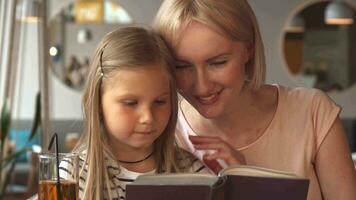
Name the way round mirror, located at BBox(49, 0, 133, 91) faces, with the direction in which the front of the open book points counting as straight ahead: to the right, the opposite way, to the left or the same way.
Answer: the opposite way

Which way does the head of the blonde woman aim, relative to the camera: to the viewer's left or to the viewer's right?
to the viewer's left

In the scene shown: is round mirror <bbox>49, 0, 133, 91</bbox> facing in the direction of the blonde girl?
yes

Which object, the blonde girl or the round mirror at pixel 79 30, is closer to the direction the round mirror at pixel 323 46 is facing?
the blonde girl

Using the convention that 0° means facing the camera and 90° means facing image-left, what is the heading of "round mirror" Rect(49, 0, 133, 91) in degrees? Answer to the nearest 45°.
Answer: approximately 0°

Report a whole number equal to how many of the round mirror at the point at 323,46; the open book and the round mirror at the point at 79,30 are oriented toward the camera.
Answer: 2

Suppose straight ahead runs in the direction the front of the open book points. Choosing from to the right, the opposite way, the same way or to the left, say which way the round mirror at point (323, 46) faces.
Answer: the opposite way

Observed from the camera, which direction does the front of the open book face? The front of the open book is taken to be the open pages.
facing away from the viewer

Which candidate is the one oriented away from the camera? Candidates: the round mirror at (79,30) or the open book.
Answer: the open book

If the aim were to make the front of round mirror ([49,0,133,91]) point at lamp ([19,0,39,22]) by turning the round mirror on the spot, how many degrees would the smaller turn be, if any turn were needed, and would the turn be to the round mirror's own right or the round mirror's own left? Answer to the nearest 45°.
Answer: approximately 45° to the round mirror's own right

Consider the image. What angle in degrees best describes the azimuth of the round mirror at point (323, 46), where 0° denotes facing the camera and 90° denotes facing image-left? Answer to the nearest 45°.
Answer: approximately 0°

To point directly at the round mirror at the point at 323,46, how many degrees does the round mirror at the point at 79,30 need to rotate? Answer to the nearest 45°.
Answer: approximately 90° to its left
